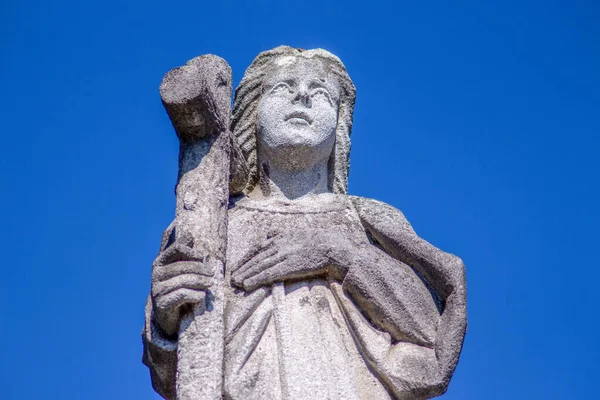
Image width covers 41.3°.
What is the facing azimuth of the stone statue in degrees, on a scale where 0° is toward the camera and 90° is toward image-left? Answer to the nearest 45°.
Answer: approximately 0°
